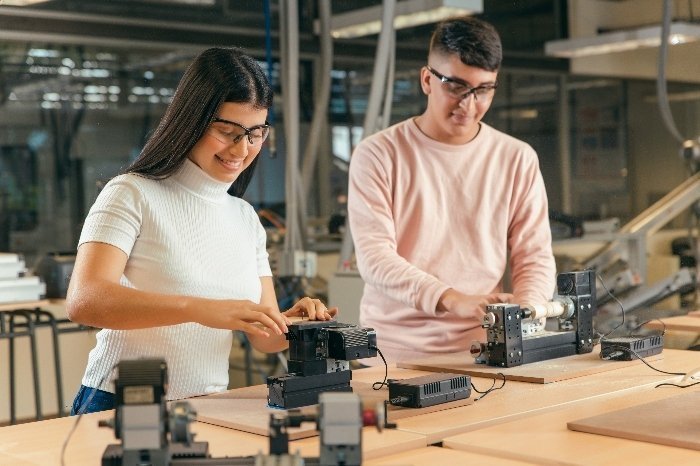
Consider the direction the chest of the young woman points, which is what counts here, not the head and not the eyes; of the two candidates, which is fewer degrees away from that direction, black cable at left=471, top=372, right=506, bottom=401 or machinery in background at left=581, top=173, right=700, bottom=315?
the black cable

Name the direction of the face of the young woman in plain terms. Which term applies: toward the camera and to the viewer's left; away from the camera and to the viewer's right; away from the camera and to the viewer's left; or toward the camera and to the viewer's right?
toward the camera and to the viewer's right

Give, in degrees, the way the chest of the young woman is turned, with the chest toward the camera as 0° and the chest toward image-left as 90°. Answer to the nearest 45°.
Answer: approximately 315°

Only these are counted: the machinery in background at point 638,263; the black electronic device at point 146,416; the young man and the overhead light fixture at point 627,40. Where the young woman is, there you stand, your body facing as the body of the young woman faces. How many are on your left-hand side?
3

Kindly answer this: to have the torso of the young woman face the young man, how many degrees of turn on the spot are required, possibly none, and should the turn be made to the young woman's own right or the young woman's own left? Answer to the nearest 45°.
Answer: approximately 90° to the young woman's own left

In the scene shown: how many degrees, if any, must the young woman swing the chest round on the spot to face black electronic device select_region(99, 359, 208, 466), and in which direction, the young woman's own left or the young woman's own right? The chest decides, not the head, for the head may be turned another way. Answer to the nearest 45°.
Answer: approximately 45° to the young woman's own right

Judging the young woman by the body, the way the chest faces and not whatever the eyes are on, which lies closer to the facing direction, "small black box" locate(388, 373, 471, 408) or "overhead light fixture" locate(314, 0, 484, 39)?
the small black box

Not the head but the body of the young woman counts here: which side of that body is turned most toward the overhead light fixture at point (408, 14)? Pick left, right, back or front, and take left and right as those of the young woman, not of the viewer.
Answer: left

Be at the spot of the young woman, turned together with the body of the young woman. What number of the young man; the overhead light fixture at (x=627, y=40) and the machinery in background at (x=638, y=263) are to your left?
3

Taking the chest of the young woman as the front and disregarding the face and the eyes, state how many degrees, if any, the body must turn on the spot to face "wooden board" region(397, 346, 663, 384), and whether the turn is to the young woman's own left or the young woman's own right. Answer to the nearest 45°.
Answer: approximately 45° to the young woman's own left
